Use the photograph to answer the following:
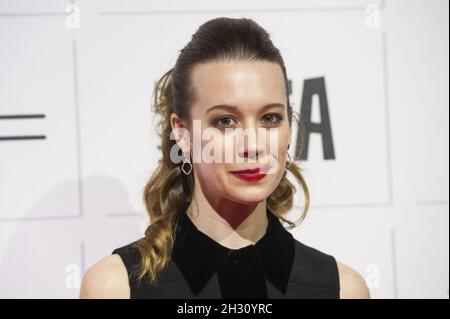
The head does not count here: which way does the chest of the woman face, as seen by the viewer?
toward the camera
